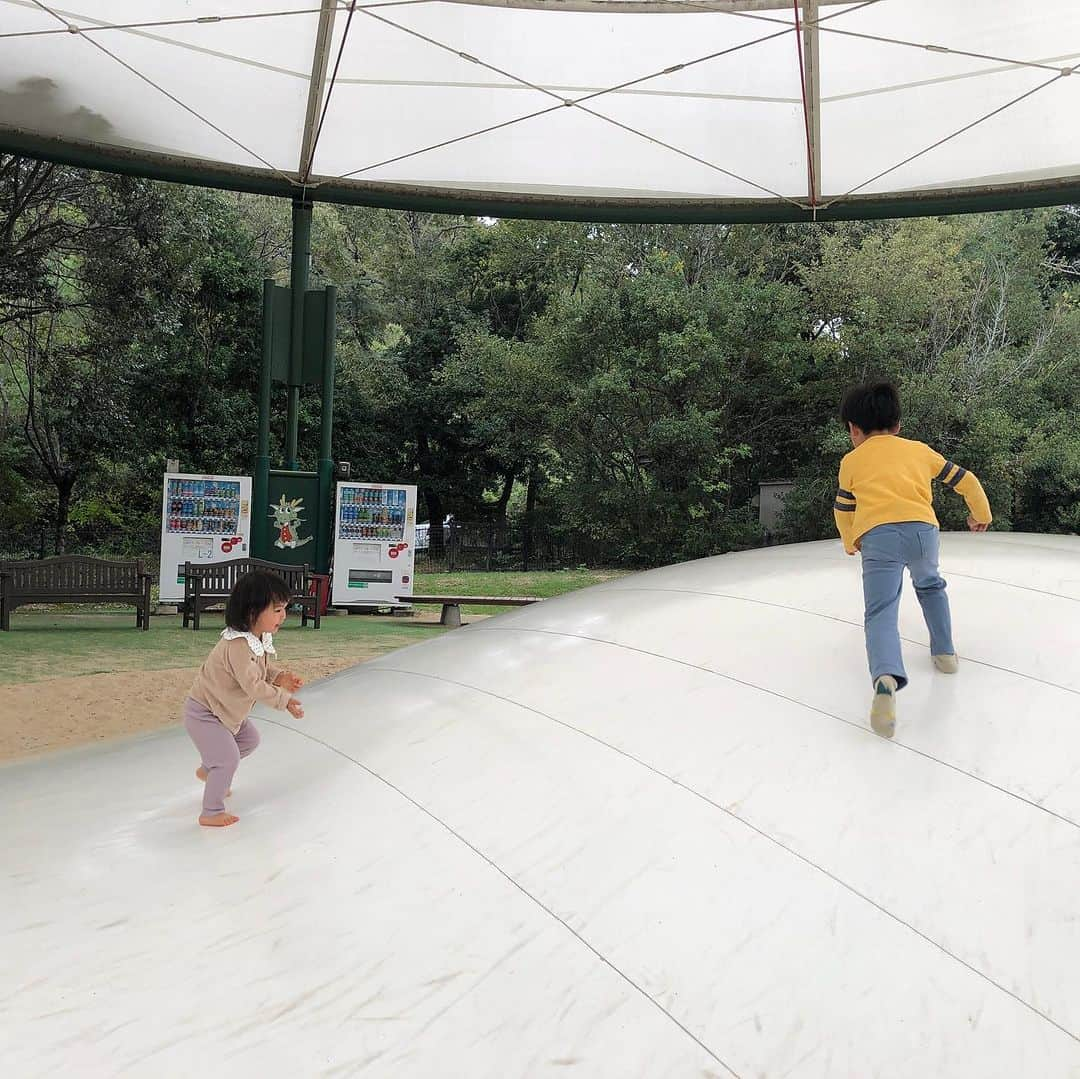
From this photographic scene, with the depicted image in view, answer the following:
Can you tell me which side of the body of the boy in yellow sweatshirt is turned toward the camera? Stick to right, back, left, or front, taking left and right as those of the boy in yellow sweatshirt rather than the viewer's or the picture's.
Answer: back

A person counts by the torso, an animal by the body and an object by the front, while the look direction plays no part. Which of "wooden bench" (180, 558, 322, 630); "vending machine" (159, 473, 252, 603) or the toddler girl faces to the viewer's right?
the toddler girl

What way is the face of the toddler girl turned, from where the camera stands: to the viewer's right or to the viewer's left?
to the viewer's right

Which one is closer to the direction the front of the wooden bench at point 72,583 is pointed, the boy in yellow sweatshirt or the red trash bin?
the boy in yellow sweatshirt

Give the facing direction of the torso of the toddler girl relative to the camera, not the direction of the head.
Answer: to the viewer's right

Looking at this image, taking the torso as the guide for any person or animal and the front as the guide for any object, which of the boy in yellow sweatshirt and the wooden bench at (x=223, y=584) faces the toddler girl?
the wooden bench

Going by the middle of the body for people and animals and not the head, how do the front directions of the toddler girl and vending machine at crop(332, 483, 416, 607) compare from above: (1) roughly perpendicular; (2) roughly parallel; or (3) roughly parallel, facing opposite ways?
roughly perpendicular

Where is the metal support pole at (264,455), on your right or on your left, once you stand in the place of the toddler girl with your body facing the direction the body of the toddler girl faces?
on your left

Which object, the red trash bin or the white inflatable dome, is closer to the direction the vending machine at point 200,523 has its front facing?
the white inflatable dome

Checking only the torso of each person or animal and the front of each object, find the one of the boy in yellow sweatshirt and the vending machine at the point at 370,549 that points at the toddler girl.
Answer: the vending machine
